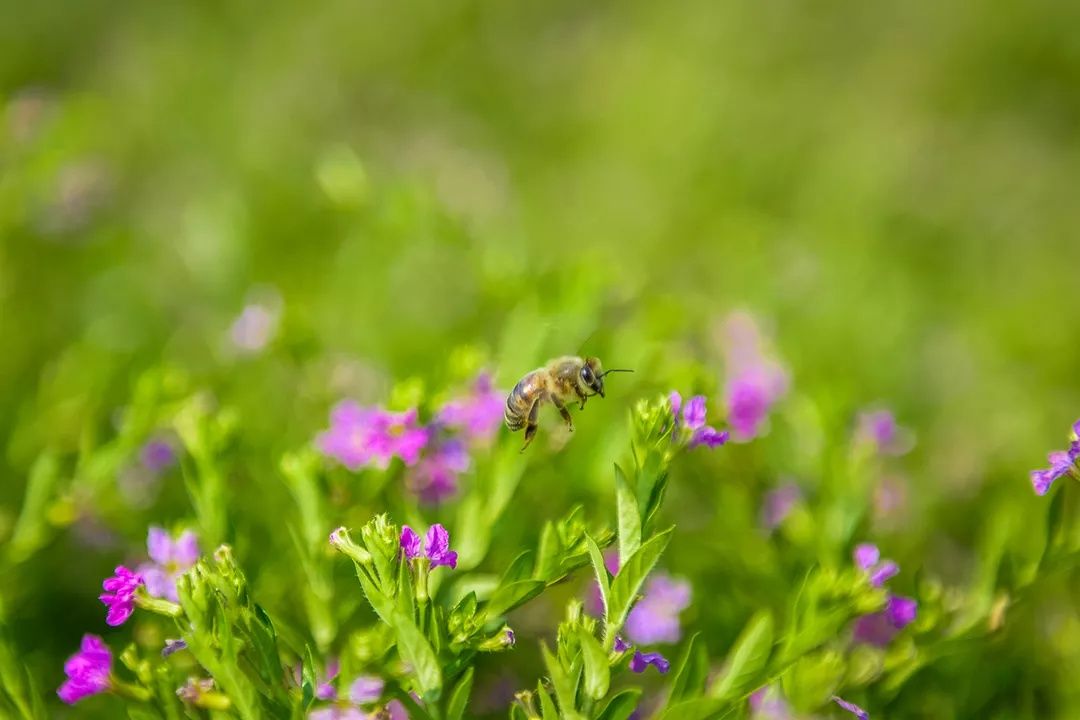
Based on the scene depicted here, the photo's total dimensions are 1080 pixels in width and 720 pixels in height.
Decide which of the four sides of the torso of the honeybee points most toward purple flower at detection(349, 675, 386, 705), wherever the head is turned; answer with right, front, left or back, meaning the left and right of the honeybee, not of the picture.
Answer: right

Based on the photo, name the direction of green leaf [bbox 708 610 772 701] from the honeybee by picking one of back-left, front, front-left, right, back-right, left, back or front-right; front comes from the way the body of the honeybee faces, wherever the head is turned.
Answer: front-right

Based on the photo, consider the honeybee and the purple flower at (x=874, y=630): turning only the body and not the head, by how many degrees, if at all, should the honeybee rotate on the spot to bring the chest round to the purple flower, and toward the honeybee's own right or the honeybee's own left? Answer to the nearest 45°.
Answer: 0° — it already faces it

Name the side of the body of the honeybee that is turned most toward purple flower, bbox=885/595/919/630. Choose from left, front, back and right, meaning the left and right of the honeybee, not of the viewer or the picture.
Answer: front

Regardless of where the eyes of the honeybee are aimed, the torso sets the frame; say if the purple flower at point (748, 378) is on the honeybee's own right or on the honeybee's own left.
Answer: on the honeybee's own left

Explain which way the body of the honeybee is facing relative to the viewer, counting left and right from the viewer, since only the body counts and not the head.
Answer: facing to the right of the viewer

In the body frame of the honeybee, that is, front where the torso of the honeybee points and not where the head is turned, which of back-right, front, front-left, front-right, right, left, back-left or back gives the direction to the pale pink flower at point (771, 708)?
front-right

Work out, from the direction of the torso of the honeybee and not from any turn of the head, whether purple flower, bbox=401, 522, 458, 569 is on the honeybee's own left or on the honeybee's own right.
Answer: on the honeybee's own right
